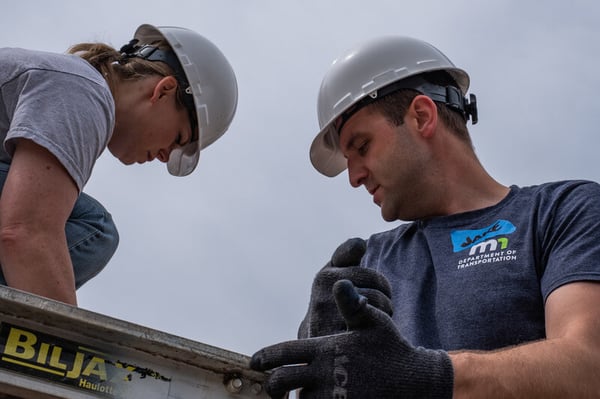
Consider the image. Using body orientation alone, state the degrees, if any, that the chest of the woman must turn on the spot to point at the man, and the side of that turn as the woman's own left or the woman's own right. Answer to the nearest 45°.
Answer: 0° — they already face them

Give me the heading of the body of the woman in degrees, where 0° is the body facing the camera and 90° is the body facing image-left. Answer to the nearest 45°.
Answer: approximately 270°

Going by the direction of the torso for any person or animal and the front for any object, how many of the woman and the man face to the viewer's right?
1

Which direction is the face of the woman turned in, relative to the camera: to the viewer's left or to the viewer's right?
to the viewer's right

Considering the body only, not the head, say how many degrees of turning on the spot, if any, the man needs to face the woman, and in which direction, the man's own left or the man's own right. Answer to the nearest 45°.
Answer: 0° — they already face them

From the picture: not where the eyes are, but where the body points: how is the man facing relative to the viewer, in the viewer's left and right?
facing the viewer and to the left of the viewer
